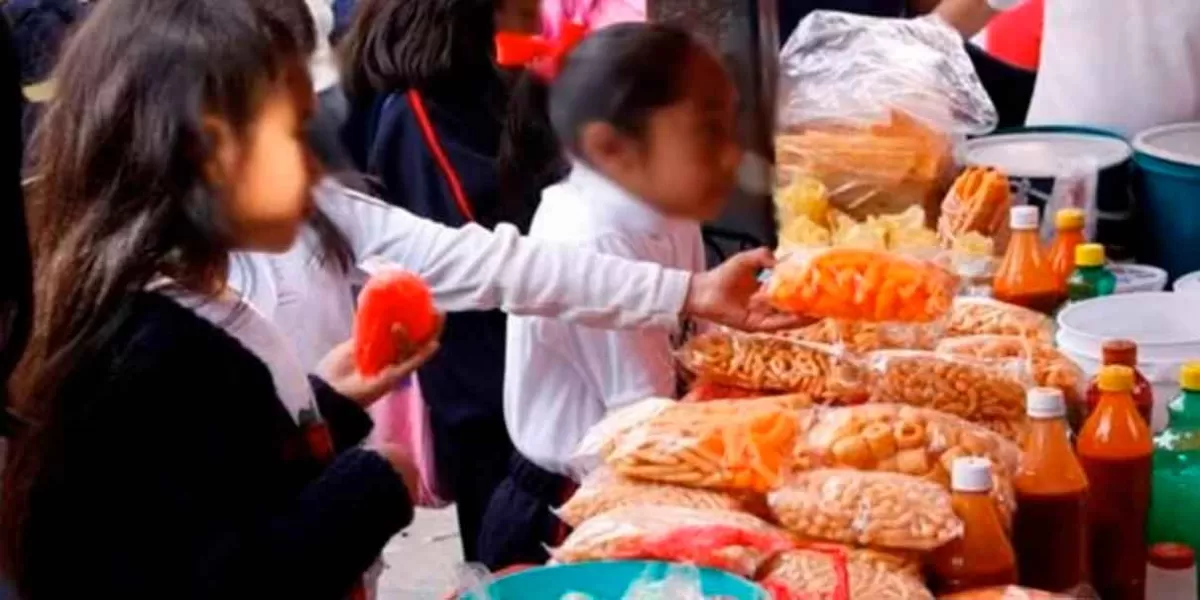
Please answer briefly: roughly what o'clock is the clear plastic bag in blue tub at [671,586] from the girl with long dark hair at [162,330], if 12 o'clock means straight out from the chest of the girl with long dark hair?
The clear plastic bag in blue tub is roughly at 1 o'clock from the girl with long dark hair.

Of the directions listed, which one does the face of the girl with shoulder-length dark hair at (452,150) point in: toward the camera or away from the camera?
away from the camera

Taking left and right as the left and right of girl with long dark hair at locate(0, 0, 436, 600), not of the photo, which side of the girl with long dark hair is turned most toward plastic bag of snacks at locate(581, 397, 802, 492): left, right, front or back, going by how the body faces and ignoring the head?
front

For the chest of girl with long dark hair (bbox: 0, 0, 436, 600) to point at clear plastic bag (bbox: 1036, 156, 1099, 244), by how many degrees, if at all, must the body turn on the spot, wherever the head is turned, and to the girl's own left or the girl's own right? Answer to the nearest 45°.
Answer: approximately 45° to the girl's own left

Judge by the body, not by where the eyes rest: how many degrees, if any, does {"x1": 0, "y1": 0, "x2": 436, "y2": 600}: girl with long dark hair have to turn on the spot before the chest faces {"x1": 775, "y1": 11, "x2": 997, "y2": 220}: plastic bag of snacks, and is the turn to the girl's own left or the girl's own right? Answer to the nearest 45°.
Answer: approximately 45° to the girl's own left

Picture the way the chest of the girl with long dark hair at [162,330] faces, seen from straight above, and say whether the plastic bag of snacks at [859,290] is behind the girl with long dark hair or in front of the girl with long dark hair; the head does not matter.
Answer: in front

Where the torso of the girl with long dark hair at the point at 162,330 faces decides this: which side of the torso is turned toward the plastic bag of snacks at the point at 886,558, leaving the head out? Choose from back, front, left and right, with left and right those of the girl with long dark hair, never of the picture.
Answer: front

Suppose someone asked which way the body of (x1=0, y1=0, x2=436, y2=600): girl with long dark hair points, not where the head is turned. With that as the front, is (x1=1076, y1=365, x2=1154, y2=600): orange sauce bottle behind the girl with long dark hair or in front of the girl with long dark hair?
in front

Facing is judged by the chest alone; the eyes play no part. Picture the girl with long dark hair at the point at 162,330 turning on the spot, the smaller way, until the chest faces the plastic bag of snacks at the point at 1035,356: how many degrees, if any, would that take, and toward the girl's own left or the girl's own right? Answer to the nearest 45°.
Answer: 0° — they already face it

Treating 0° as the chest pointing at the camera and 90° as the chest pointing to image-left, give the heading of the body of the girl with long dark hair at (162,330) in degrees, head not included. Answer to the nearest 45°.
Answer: approximately 270°

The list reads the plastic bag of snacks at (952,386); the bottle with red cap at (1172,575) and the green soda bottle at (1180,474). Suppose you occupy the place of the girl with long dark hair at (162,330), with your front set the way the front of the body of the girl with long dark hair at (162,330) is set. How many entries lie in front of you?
3

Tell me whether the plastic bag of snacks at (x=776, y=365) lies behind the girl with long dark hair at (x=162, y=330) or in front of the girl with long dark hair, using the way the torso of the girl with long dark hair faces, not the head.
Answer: in front
